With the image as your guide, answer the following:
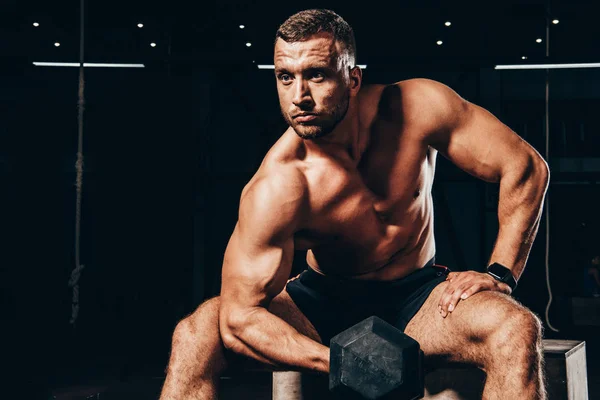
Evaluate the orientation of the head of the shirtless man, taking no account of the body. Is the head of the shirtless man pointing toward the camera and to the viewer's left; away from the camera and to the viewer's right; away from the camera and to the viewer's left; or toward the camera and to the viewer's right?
toward the camera and to the viewer's left

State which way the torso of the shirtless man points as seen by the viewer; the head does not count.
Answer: toward the camera
